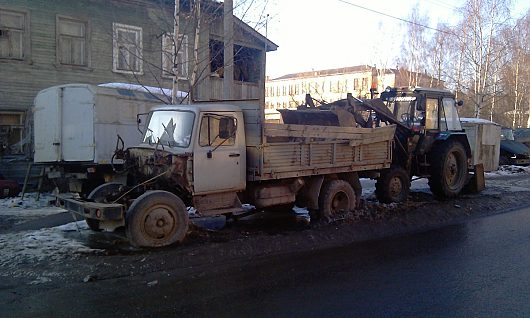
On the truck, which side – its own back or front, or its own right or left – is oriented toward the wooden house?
right

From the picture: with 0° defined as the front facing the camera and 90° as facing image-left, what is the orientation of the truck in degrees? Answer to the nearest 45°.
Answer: approximately 45°

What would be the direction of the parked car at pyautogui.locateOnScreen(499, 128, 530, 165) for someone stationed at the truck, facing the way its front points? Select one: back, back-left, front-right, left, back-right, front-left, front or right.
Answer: back

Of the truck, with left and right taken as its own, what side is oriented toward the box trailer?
right
